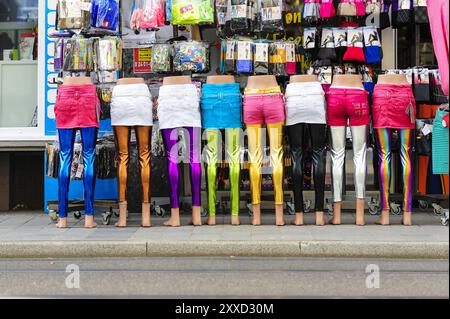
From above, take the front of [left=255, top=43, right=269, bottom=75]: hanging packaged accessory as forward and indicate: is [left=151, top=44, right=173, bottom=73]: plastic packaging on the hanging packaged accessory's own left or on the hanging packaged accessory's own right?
on the hanging packaged accessory's own right

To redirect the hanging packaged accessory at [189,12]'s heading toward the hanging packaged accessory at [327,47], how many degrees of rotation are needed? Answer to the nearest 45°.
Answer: approximately 90° to its left

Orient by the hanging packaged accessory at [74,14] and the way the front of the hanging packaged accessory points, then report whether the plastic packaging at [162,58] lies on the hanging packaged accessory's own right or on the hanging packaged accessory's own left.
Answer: on the hanging packaged accessory's own left

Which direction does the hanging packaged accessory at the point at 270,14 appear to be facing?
toward the camera

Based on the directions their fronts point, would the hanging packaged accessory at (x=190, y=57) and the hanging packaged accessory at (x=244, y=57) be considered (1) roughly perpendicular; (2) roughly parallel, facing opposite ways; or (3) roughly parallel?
roughly parallel

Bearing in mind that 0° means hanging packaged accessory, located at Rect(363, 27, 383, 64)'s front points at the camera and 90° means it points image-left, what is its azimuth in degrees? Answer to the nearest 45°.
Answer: approximately 0°

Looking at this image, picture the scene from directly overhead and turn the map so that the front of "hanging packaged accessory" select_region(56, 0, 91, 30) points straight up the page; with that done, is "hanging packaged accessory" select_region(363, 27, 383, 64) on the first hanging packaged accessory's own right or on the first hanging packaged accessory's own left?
on the first hanging packaged accessory's own left

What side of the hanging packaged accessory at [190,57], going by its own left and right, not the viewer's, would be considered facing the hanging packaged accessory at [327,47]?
left

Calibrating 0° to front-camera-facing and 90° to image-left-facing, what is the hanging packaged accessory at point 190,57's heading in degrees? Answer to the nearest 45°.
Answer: approximately 0°

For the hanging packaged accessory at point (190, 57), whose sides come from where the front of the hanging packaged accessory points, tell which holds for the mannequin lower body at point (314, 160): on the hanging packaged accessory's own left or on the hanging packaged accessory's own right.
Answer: on the hanging packaged accessory's own left

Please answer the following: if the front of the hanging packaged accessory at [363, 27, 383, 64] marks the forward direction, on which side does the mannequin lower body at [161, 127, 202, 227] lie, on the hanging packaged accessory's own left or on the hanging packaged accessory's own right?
on the hanging packaged accessory's own right

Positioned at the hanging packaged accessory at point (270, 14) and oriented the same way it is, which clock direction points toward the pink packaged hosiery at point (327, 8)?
The pink packaged hosiery is roughly at 9 o'clock from the hanging packaged accessory.
